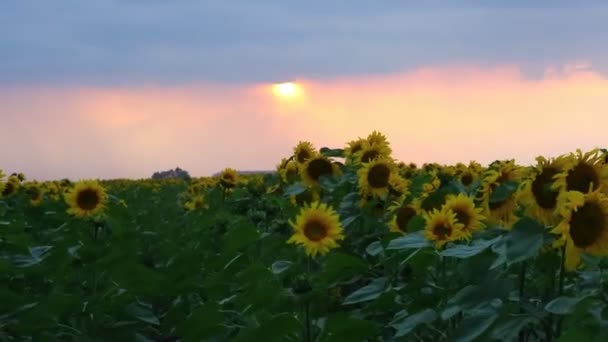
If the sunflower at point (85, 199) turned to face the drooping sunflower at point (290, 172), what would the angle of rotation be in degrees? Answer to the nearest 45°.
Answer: approximately 90° to its left

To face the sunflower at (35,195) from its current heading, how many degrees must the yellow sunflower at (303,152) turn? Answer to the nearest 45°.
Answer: approximately 90° to its right

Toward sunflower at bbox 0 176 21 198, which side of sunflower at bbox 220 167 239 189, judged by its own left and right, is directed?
right

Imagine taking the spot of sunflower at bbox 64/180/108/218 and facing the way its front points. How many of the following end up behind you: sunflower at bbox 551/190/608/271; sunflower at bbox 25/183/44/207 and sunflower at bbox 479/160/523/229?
1

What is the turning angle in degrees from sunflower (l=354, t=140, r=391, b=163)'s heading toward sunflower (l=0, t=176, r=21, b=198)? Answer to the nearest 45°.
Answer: approximately 135° to its right

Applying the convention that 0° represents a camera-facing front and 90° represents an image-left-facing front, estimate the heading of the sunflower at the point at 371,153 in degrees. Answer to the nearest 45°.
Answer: approximately 0°

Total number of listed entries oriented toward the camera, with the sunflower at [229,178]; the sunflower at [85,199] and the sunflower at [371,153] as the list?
3

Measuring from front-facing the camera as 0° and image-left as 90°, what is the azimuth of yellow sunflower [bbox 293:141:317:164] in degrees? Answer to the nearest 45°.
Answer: approximately 45°

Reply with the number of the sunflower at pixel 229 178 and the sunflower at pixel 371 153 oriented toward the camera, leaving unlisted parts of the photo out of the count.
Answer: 2

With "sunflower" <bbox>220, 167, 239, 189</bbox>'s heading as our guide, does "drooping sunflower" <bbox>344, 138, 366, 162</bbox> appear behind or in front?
in front
